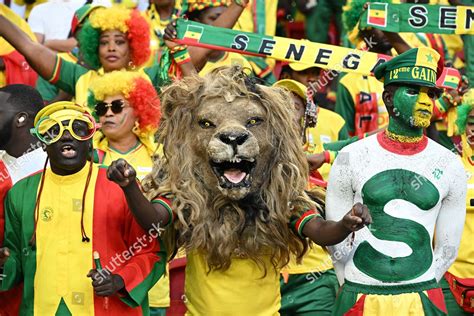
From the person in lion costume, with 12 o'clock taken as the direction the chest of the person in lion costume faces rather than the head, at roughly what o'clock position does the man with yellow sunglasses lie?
The man with yellow sunglasses is roughly at 3 o'clock from the person in lion costume.

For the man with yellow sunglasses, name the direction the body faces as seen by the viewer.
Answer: toward the camera

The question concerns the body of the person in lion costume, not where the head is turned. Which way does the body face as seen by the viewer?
toward the camera

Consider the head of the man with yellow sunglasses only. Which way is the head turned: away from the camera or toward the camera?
toward the camera

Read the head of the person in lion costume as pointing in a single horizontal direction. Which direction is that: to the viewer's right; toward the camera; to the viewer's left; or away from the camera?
toward the camera

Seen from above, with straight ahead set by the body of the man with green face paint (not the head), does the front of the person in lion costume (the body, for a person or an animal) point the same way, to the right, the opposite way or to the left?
the same way

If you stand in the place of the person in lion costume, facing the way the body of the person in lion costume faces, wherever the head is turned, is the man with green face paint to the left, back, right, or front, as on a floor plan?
left

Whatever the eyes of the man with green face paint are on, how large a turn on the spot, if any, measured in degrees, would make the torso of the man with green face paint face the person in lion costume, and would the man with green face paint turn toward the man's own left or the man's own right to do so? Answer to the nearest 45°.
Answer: approximately 90° to the man's own right

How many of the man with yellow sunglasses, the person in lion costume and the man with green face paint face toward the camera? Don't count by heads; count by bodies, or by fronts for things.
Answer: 3

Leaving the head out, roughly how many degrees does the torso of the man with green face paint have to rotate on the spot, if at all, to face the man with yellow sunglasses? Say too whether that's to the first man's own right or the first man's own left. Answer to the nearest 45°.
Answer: approximately 90° to the first man's own right

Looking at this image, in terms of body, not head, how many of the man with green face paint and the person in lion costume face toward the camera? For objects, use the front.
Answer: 2

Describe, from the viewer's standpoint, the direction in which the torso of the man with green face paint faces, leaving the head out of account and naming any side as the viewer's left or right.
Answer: facing the viewer
